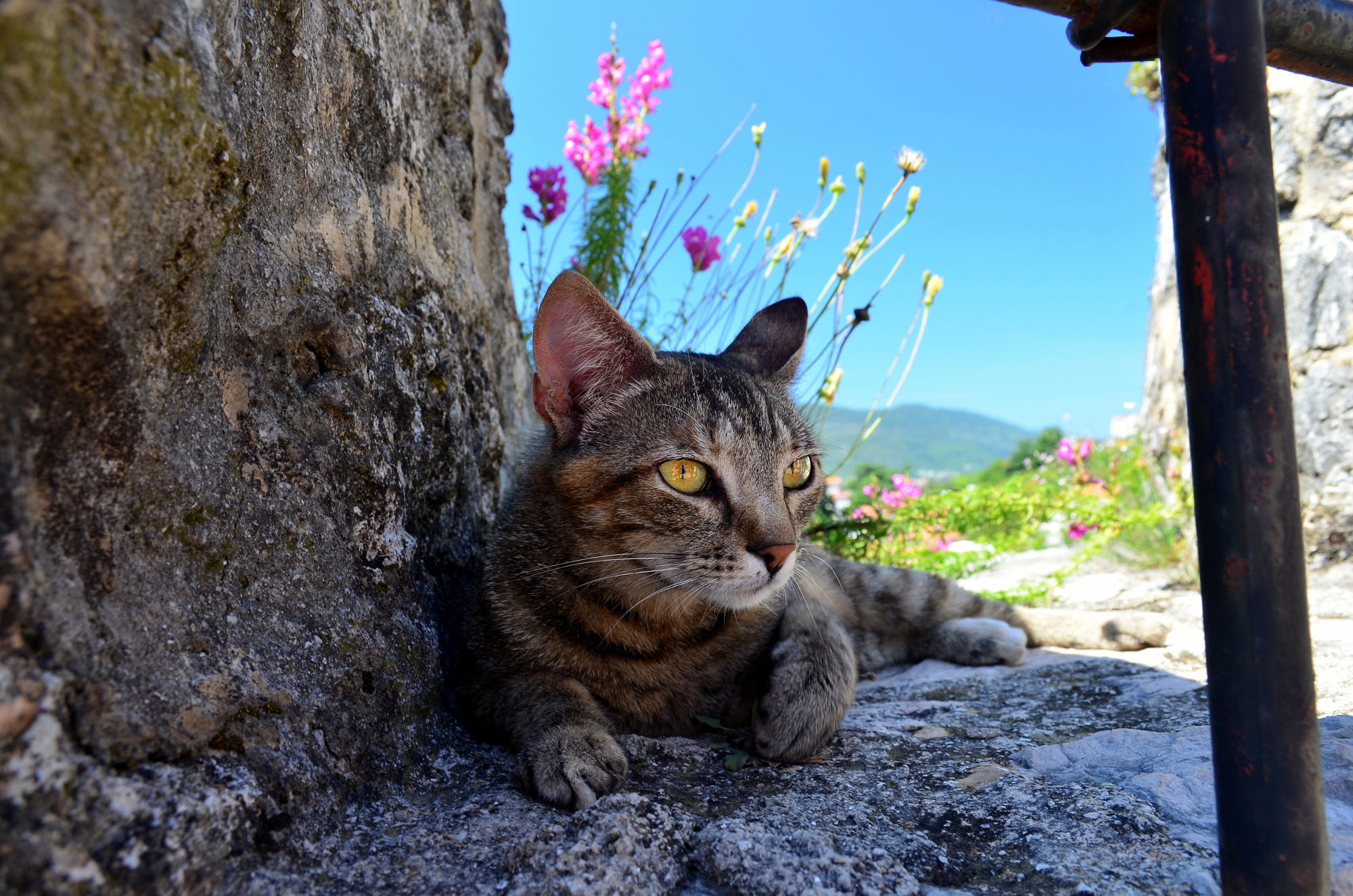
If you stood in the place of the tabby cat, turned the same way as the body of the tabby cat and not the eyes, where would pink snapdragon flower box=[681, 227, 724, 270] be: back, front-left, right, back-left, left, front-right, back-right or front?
back

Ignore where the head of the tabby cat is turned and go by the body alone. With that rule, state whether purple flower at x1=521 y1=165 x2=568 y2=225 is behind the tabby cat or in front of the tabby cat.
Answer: behind

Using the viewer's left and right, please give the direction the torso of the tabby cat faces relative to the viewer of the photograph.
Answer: facing the viewer

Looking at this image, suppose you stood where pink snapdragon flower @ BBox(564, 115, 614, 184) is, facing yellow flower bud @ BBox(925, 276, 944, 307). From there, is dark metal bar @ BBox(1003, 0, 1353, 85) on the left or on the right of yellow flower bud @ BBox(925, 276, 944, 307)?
right

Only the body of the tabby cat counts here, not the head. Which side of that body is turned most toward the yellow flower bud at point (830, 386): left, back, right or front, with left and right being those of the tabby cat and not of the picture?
back

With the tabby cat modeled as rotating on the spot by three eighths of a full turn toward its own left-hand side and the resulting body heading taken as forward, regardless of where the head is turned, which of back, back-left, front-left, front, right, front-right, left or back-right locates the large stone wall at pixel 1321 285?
front

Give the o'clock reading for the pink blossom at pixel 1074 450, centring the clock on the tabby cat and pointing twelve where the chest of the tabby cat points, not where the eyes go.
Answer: The pink blossom is roughly at 7 o'clock from the tabby cat.

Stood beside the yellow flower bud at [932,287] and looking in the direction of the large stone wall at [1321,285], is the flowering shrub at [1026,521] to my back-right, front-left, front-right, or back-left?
front-left

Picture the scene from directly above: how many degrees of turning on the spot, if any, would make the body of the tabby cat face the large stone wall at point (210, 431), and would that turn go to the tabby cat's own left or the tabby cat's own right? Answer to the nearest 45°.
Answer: approximately 45° to the tabby cat's own right

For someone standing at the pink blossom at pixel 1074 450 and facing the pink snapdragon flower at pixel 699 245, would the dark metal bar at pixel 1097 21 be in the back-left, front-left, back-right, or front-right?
front-left

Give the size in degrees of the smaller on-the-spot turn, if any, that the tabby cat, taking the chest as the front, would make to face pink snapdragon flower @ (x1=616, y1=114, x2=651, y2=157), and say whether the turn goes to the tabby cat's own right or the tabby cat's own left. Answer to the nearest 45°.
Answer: approximately 180°

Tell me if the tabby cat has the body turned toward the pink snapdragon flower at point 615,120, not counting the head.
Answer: no

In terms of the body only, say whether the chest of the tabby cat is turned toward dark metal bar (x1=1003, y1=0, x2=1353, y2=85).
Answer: no

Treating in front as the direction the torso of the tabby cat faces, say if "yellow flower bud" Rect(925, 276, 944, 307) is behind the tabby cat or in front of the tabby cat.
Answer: behind
